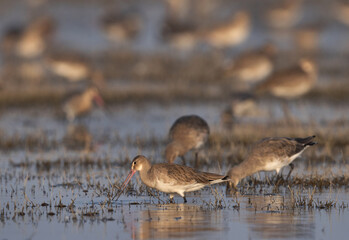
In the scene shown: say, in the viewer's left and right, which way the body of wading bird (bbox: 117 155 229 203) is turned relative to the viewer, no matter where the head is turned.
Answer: facing to the left of the viewer

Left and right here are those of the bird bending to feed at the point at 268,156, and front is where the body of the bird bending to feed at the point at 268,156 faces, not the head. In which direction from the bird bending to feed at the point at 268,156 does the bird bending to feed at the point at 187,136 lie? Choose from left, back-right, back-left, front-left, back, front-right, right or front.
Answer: front-right

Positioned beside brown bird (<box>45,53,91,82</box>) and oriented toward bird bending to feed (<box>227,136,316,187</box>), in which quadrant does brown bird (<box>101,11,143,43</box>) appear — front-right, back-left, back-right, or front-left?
back-left

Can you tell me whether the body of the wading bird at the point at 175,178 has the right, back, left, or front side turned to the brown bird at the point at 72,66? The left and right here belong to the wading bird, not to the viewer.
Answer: right

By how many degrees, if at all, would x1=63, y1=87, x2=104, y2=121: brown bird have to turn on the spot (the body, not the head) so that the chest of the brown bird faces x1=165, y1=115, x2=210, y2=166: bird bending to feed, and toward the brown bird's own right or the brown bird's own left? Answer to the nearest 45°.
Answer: approximately 90° to the brown bird's own right

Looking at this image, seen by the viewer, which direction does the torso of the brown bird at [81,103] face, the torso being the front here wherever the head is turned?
to the viewer's right

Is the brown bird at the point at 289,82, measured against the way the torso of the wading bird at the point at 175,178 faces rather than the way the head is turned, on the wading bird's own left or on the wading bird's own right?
on the wading bird's own right

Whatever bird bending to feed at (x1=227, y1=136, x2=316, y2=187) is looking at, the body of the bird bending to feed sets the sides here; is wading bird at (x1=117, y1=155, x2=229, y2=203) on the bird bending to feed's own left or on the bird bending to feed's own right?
on the bird bending to feed's own left

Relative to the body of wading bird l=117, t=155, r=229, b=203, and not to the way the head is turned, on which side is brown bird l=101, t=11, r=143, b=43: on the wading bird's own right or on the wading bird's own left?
on the wading bird's own right

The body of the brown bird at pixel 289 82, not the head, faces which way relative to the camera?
to the viewer's right

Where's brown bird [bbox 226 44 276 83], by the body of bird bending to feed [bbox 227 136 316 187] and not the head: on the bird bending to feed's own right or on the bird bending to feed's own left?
on the bird bending to feed's own right
